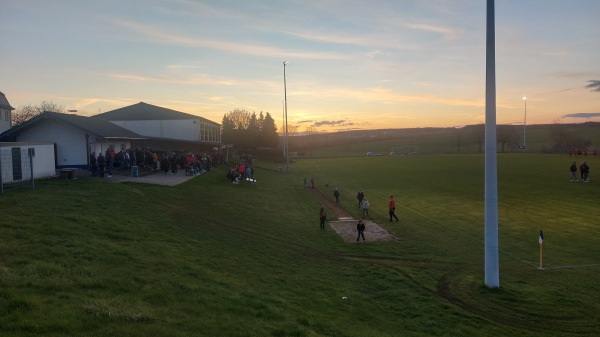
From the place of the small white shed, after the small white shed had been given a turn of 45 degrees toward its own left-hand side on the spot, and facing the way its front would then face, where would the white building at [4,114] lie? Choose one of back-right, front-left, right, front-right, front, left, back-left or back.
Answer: back-left

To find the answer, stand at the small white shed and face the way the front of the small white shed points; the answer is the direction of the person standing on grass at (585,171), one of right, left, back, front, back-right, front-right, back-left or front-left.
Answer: left

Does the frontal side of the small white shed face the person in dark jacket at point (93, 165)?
no

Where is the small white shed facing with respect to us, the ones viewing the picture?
facing the viewer

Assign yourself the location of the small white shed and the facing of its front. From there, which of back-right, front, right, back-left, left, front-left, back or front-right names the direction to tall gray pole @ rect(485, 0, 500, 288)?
front-left

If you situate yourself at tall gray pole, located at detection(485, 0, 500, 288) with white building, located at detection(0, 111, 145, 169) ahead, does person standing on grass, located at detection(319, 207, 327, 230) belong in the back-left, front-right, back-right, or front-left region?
front-right

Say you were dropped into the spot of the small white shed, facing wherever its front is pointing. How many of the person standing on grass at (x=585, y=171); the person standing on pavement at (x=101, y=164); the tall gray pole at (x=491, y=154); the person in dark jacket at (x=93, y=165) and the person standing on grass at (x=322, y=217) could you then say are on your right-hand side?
0

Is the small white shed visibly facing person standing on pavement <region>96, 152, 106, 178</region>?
no

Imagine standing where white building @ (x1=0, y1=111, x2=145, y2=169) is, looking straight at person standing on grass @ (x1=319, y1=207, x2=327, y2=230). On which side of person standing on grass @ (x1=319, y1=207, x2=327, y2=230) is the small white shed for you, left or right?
right

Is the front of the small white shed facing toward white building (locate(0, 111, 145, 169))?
no

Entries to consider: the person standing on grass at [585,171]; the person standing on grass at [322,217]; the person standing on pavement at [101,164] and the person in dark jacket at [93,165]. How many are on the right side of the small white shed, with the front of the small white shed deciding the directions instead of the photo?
0
